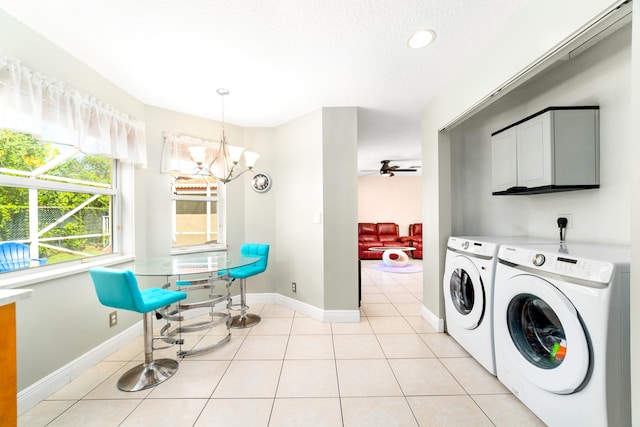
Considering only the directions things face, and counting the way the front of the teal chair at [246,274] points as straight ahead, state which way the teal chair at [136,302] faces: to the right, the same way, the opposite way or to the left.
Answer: the opposite way

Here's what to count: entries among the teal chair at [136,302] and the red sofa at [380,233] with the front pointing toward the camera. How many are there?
1

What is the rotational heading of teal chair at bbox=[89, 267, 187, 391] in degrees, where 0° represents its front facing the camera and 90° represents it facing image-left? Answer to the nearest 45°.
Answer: approximately 225°

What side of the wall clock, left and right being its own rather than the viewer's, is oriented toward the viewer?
front

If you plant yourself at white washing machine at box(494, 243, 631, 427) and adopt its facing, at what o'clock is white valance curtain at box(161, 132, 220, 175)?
The white valance curtain is roughly at 1 o'clock from the white washing machine.

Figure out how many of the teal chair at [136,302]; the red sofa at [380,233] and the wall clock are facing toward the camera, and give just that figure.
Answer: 2

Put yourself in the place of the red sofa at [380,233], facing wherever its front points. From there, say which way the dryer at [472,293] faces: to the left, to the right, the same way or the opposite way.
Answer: to the right

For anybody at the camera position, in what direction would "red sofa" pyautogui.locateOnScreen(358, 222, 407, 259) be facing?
facing the viewer

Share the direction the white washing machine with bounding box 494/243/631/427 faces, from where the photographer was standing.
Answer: facing the viewer and to the left of the viewer

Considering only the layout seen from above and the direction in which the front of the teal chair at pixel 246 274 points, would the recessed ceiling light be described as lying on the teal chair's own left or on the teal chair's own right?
on the teal chair's own left

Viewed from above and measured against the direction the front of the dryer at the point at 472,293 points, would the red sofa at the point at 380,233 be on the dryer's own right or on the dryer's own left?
on the dryer's own right

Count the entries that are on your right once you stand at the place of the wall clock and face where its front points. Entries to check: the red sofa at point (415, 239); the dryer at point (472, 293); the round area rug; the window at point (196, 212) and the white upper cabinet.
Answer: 1

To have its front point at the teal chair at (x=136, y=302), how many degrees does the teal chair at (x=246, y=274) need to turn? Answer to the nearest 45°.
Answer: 0° — it already faces it
